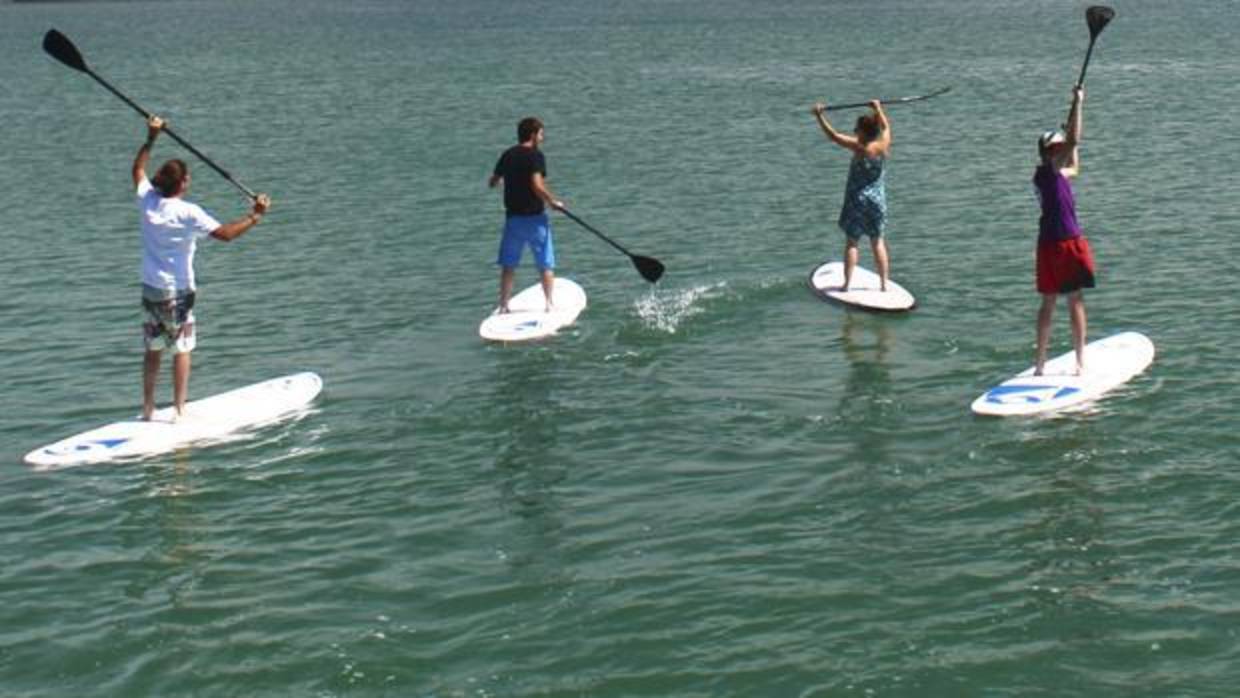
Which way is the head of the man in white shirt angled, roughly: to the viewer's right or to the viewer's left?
to the viewer's right

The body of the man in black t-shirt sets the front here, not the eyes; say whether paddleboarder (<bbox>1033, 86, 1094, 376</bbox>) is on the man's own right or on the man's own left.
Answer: on the man's own right

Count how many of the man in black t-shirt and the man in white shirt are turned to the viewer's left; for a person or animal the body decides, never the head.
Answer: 0

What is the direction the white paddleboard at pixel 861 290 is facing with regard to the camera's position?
facing away from the viewer and to the left of the viewer

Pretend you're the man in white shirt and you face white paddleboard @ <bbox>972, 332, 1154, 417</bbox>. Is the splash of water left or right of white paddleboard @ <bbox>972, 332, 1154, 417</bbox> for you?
left

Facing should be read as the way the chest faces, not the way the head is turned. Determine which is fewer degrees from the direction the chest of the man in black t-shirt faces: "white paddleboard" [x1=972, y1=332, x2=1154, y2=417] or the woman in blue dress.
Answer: the woman in blue dress

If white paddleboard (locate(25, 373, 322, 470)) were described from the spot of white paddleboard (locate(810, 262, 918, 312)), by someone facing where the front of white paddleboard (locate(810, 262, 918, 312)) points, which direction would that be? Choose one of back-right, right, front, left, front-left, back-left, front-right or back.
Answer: left

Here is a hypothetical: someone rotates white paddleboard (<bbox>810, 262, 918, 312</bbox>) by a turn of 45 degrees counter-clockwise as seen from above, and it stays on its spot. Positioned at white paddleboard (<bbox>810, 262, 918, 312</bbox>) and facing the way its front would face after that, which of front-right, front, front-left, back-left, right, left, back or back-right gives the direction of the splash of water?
front

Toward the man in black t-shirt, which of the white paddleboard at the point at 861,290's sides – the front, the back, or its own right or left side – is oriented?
left

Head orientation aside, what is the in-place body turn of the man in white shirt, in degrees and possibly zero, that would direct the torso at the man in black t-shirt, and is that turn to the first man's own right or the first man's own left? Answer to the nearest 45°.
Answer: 0° — they already face them

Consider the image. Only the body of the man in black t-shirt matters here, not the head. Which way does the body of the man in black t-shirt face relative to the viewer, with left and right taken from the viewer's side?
facing away from the viewer and to the right of the viewer

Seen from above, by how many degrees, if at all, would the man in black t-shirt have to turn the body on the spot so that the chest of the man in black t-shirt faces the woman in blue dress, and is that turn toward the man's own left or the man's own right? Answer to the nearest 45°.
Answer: approximately 45° to the man's own right

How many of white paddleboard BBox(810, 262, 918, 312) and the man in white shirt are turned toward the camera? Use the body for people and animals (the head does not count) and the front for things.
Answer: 0

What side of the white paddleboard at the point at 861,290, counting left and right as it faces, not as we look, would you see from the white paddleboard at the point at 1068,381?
back
